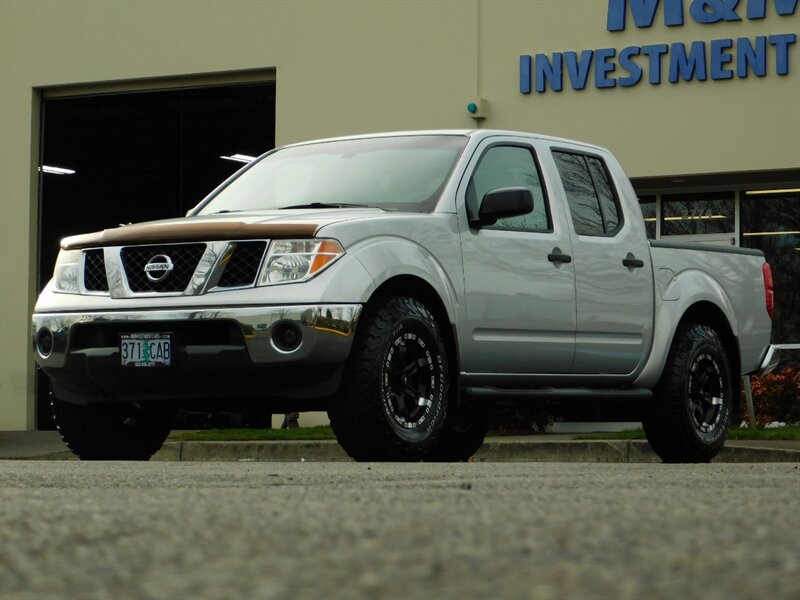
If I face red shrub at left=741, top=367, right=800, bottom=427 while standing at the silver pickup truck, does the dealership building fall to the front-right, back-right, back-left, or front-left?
front-left

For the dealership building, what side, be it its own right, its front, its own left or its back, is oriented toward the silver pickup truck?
front

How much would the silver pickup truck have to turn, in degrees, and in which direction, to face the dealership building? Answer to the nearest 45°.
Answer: approximately 135° to its right

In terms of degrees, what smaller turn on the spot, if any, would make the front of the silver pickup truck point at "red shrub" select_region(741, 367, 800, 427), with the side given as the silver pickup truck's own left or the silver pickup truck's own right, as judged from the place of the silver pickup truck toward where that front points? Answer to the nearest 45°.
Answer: approximately 180°

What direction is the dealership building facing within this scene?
toward the camera

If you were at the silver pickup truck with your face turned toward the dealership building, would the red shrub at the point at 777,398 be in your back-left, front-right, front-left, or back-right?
front-right

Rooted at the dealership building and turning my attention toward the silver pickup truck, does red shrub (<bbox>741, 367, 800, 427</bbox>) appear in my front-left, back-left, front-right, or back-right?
front-left

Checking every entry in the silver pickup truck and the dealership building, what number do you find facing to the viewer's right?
0

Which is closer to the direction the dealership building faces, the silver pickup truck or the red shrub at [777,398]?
the silver pickup truck
